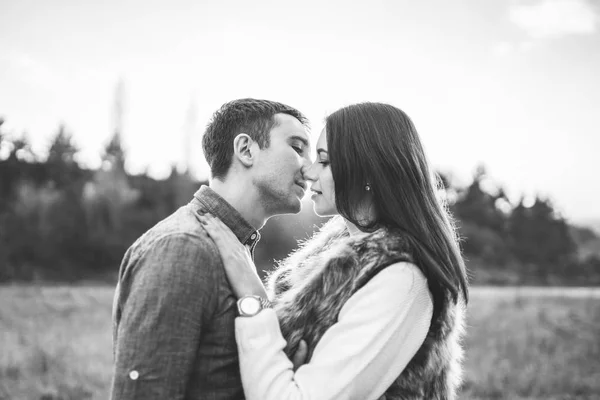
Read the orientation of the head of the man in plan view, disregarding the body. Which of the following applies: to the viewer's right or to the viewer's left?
to the viewer's right

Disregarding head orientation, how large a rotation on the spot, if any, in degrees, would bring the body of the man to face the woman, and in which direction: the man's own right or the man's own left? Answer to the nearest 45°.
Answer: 0° — they already face them

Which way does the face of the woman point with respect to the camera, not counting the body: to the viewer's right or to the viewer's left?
to the viewer's left

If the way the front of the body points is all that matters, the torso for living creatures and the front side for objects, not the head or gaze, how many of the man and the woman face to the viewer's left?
1

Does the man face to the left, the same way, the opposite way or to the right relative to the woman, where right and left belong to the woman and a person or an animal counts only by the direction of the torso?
the opposite way

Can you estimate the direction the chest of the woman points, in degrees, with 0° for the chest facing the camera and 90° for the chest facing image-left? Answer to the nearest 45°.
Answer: approximately 90°

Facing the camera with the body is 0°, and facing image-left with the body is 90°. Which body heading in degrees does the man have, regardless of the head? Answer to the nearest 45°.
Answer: approximately 270°

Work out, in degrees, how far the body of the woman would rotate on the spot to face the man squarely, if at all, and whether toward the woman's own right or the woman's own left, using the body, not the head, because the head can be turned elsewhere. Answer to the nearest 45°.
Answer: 0° — they already face them
